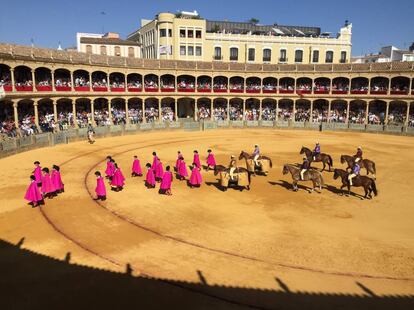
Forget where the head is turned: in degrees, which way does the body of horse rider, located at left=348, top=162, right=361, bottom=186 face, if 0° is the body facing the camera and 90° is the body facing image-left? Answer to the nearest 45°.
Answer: approximately 90°

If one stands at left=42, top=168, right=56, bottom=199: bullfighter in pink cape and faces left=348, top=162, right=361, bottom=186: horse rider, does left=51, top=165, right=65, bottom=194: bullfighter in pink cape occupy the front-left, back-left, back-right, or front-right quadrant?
front-left

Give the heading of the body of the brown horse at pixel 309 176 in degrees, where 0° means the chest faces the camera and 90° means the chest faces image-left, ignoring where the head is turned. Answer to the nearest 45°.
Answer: approximately 90°

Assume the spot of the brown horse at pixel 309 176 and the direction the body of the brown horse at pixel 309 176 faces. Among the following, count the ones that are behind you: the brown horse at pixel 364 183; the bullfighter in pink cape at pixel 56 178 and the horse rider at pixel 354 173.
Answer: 2

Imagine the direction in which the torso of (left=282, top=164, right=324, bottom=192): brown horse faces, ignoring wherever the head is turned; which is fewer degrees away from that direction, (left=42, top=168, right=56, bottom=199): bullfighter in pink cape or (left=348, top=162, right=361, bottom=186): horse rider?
the bullfighter in pink cape

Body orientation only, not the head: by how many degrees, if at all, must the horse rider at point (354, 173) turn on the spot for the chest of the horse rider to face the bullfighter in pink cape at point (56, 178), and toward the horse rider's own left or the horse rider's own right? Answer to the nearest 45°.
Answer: approximately 45° to the horse rider's own left

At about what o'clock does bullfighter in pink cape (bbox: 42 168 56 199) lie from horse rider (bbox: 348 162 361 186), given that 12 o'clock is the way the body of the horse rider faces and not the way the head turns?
The bullfighter in pink cape is roughly at 11 o'clock from the horse rider.

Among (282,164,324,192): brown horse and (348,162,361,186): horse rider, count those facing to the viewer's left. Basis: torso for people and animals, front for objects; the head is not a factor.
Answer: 2

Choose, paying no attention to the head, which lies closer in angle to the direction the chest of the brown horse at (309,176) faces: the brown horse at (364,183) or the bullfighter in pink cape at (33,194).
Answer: the bullfighter in pink cape

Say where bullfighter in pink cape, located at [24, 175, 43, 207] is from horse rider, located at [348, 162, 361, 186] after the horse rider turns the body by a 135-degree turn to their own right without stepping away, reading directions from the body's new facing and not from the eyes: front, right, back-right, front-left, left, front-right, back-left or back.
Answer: back

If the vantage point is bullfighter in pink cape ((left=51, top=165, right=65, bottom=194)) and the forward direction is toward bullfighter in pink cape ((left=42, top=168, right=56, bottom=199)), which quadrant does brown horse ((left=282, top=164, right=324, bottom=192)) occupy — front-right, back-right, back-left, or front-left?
back-left

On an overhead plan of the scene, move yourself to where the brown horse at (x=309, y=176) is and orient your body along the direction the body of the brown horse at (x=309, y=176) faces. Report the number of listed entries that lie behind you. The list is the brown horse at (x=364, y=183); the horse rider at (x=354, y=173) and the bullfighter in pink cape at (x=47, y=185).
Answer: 2

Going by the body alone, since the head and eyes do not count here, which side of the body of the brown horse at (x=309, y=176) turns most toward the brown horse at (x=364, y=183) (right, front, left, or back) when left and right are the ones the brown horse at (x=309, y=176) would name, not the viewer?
back

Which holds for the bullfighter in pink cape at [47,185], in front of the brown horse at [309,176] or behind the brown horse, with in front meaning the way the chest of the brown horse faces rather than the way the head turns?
in front
